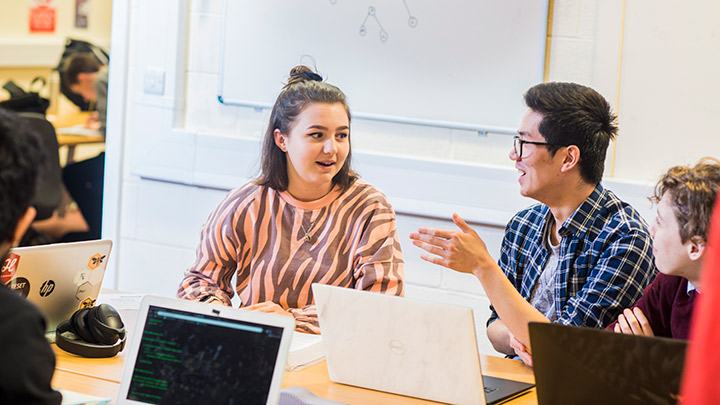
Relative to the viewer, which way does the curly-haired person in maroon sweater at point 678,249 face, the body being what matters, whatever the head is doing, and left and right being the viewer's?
facing to the left of the viewer

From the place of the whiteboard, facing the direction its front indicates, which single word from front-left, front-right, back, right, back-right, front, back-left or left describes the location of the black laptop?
front

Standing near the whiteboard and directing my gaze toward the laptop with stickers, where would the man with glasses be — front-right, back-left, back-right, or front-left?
front-left

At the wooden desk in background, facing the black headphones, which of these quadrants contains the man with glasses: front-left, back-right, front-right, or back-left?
front-left

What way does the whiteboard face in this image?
toward the camera

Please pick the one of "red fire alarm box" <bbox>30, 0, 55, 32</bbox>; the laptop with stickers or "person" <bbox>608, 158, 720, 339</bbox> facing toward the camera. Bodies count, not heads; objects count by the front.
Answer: the red fire alarm box

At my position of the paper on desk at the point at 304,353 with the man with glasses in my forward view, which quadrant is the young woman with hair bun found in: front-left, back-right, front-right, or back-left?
front-left

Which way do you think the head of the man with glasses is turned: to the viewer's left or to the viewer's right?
to the viewer's left

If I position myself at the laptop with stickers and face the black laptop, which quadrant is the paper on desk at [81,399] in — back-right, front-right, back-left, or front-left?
front-right

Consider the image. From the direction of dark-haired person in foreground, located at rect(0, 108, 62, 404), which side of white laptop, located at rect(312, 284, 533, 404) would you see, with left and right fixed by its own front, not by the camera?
back

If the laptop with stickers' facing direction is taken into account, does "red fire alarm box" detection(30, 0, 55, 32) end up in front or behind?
in front

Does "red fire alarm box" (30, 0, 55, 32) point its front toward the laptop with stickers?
yes

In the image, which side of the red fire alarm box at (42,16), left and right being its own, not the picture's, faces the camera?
front

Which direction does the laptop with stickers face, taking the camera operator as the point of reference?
facing away from the viewer and to the left of the viewer

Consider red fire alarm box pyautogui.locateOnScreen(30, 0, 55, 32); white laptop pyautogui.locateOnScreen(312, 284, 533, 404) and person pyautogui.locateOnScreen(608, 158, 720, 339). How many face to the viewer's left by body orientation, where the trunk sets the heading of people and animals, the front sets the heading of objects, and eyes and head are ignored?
1

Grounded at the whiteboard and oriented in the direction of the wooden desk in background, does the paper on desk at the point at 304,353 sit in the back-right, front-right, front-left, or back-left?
back-left

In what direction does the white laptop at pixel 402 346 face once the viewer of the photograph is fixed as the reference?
facing away from the viewer and to the right of the viewer
